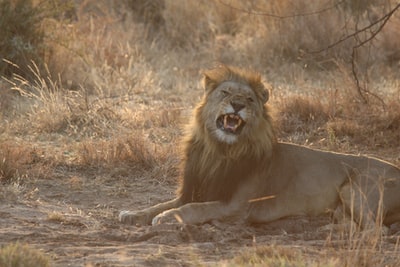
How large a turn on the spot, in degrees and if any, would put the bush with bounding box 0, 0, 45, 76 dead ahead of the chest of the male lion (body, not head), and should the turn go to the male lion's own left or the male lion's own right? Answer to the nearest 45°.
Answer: approximately 45° to the male lion's own right

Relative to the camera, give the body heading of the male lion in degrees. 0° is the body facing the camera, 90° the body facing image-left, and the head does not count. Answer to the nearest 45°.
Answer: approximately 90°
